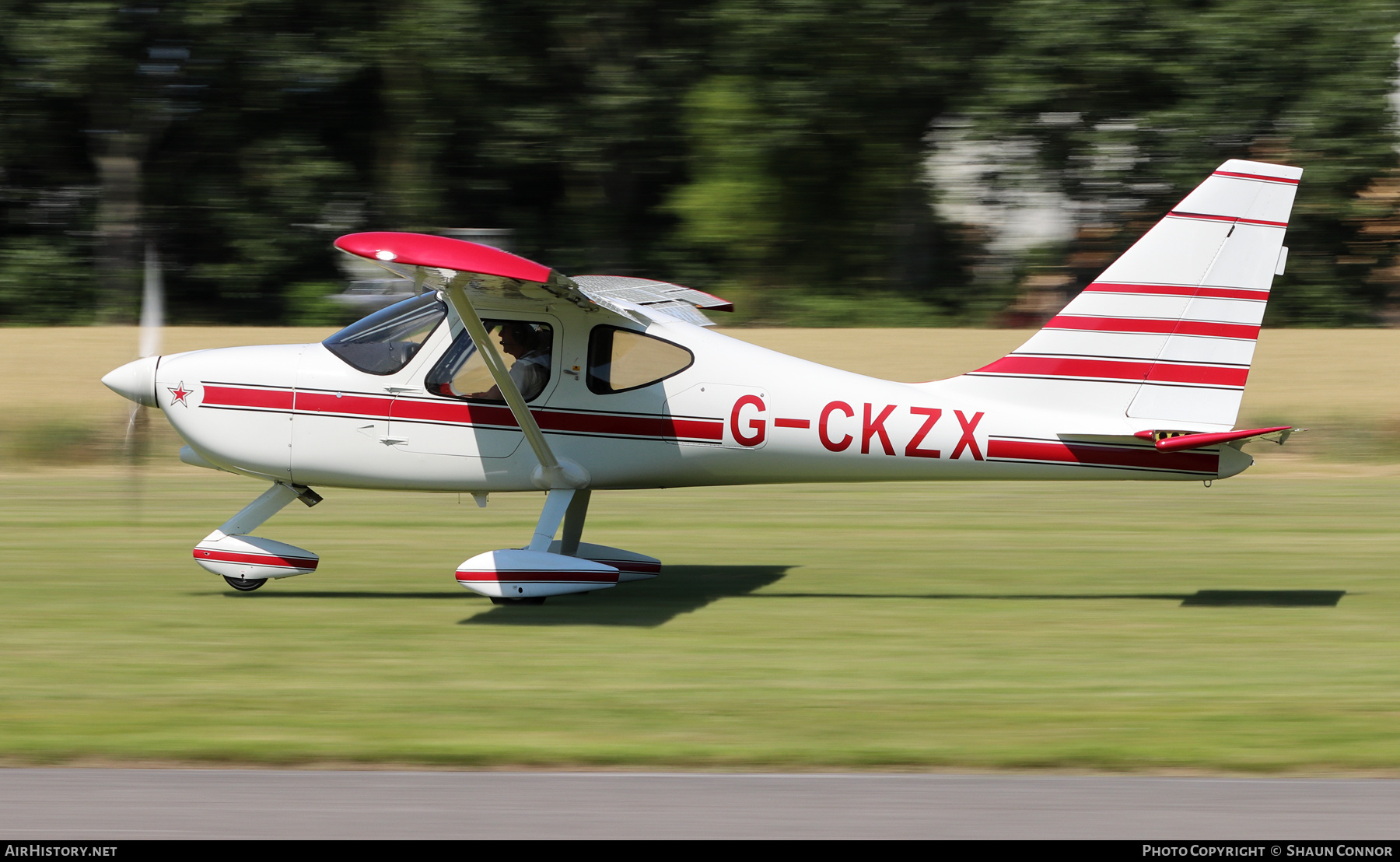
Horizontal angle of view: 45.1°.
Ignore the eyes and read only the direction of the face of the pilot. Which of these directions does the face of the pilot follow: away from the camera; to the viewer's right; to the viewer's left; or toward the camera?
to the viewer's left

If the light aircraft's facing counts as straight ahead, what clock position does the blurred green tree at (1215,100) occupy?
The blurred green tree is roughly at 4 o'clock from the light aircraft.

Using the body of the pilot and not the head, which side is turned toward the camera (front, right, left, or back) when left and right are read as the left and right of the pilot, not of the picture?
left

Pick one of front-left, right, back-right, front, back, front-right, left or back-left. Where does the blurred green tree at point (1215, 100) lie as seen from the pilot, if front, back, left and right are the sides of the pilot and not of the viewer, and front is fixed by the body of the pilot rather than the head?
back-right

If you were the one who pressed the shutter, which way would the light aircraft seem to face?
facing to the left of the viewer
